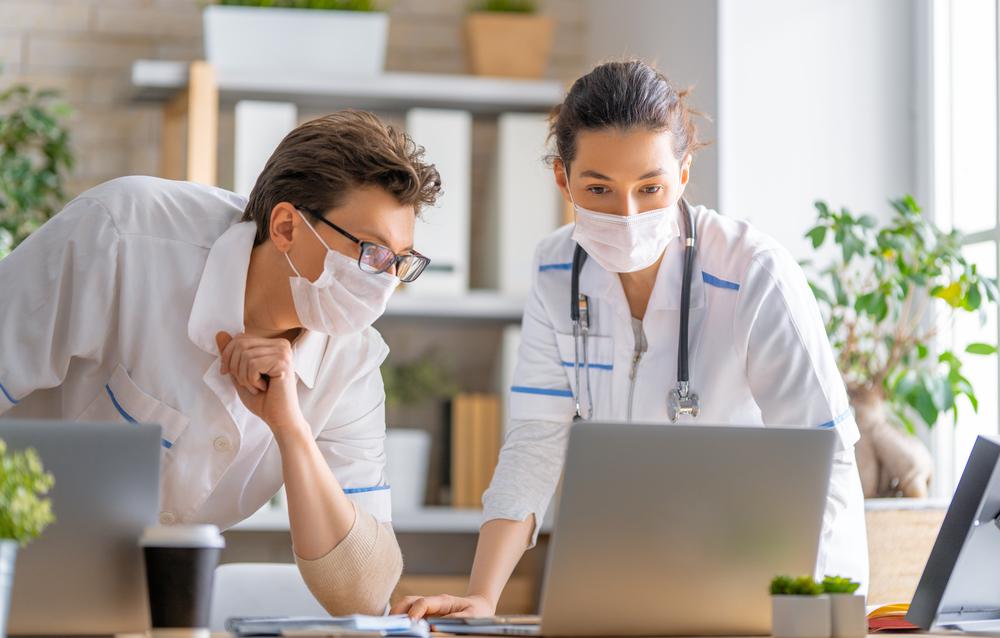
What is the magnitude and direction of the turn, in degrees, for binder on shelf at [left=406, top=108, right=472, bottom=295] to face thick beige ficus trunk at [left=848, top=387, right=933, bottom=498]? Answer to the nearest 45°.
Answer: approximately 45° to its left

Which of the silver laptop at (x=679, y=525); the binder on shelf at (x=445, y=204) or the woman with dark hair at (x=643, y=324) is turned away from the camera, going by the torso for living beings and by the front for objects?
the silver laptop

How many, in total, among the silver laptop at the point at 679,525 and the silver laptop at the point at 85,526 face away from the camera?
2

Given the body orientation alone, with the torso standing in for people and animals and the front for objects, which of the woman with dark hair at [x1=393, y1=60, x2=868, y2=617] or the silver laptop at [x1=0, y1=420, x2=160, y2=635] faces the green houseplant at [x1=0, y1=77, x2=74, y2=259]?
the silver laptop

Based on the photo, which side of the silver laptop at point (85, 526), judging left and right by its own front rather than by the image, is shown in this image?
back

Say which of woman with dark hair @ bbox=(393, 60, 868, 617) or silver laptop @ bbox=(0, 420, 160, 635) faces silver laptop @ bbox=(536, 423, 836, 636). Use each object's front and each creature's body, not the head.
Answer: the woman with dark hair

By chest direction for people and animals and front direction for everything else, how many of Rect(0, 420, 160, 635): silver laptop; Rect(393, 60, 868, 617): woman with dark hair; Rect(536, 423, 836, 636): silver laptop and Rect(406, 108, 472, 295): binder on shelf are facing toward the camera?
2

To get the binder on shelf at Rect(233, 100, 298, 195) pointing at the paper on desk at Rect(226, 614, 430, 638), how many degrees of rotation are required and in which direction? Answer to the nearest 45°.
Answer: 0° — it already faces it
